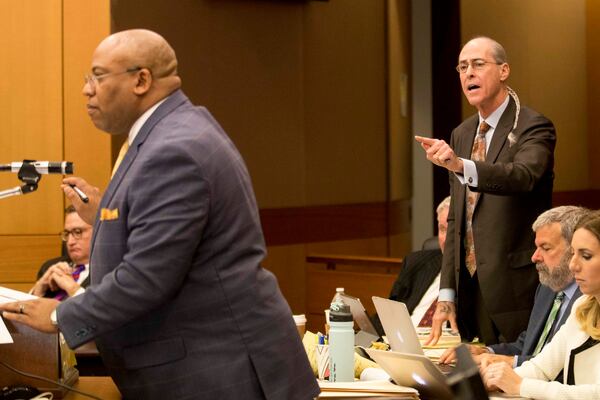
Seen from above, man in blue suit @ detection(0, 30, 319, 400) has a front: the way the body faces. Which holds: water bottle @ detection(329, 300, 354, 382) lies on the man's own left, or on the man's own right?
on the man's own right

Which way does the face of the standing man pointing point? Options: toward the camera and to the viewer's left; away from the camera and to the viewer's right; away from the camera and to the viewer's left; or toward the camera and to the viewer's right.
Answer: toward the camera and to the viewer's left

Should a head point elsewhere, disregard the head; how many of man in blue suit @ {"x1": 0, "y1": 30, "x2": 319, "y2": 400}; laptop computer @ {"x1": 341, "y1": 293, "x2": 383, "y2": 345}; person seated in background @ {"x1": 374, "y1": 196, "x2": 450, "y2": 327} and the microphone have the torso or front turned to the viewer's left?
1

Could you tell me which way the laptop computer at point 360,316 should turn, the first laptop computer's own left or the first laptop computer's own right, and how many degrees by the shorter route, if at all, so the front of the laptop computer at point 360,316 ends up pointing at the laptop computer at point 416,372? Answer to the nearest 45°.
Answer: approximately 135° to the first laptop computer's own right

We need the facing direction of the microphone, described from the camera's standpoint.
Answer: facing to the right of the viewer

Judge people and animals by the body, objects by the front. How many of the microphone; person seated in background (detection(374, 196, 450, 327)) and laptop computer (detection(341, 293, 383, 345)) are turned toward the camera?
1

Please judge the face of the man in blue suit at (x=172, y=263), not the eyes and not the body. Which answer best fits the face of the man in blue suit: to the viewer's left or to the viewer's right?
to the viewer's left

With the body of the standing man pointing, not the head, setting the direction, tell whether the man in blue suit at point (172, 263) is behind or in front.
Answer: in front

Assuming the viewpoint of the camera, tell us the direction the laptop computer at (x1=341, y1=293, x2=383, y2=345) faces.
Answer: facing away from the viewer and to the right of the viewer

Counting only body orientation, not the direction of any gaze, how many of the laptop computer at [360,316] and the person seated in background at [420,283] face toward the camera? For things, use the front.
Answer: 1

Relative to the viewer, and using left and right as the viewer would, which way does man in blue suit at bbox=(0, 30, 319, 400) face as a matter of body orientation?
facing to the left of the viewer
